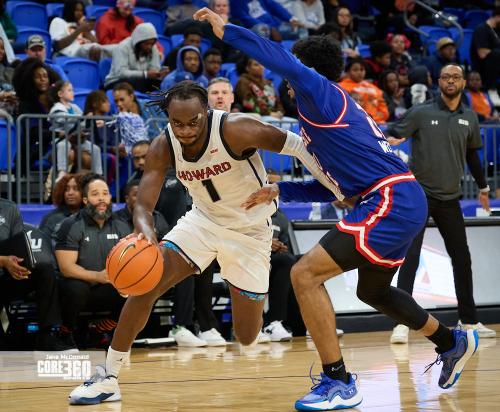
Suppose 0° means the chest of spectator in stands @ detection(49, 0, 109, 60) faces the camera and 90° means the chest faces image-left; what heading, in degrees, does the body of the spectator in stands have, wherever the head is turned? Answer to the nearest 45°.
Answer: approximately 315°

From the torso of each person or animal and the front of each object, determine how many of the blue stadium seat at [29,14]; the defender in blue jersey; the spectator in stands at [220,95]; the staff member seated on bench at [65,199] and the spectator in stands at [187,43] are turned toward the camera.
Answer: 4

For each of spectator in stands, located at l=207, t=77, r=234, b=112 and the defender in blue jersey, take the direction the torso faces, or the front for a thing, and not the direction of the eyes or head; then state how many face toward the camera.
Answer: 1

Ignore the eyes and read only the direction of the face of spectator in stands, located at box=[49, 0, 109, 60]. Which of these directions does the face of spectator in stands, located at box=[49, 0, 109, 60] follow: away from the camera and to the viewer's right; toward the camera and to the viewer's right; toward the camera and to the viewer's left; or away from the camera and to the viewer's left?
toward the camera and to the viewer's right

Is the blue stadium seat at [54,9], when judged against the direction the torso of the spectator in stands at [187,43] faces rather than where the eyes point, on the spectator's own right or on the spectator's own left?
on the spectator's own right

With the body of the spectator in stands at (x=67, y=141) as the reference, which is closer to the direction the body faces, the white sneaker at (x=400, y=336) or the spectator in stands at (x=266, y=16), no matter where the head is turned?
the white sneaker

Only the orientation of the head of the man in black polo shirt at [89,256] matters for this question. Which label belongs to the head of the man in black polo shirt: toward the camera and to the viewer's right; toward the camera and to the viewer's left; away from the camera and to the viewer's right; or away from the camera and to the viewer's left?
toward the camera and to the viewer's right

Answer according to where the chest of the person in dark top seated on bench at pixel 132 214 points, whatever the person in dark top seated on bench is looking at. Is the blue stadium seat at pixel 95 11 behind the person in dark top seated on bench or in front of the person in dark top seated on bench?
behind

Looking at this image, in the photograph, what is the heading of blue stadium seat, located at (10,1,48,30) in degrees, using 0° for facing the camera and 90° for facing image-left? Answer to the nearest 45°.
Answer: approximately 0°

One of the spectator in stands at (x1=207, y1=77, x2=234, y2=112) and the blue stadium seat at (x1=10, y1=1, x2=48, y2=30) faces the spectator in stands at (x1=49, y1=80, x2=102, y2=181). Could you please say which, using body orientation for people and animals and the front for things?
the blue stadium seat
